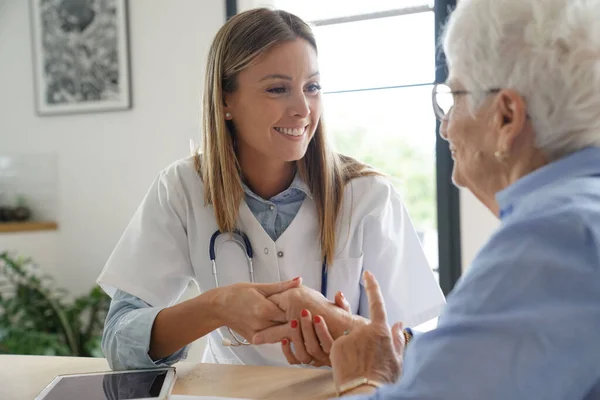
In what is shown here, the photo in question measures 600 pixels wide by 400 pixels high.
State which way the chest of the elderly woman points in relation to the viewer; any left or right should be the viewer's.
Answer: facing away from the viewer and to the left of the viewer

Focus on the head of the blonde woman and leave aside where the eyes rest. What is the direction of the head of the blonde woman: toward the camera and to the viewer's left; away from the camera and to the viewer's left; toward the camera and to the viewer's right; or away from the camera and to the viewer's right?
toward the camera and to the viewer's right

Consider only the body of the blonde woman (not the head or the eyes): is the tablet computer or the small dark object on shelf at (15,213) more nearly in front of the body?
the tablet computer

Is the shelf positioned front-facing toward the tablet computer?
yes

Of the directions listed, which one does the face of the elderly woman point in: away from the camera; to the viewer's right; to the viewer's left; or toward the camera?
to the viewer's left

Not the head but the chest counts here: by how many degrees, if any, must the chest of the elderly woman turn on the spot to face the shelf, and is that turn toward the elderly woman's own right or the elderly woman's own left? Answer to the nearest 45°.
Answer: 0° — they already face it

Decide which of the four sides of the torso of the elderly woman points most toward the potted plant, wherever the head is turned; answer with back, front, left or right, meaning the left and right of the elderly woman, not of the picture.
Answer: front
